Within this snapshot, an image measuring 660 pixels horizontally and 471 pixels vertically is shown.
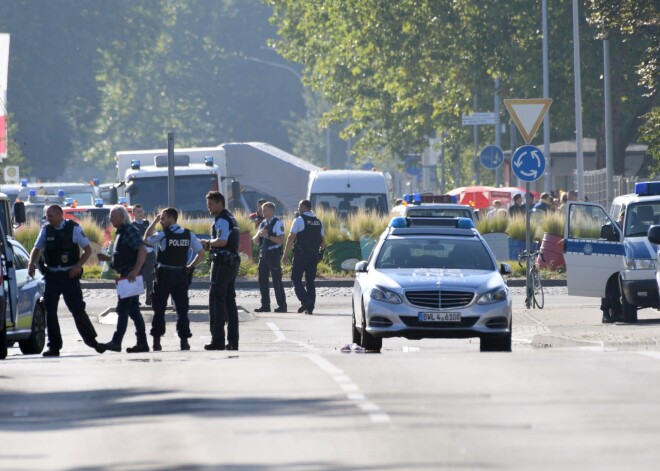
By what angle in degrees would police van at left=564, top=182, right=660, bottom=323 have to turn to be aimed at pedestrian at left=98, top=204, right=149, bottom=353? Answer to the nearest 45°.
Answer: approximately 90° to its right

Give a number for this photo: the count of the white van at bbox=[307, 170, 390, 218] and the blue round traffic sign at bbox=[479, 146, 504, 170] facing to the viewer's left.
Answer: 0

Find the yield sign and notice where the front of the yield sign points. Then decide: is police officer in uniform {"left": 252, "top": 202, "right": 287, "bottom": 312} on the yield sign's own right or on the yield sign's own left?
on the yield sign's own right

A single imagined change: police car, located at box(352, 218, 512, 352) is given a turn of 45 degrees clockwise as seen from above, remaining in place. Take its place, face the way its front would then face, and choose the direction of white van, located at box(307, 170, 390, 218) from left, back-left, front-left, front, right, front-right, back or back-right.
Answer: back-right

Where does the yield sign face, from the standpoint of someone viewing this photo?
facing the viewer

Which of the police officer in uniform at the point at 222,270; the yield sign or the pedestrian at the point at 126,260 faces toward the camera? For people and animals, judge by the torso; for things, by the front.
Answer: the yield sign

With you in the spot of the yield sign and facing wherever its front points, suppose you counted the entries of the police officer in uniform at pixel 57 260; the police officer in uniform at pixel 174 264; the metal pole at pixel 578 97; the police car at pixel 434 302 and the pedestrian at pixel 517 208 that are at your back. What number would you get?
2

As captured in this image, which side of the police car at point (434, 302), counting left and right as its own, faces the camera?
front

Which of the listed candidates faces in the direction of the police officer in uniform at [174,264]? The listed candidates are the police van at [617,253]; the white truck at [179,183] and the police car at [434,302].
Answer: the white truck

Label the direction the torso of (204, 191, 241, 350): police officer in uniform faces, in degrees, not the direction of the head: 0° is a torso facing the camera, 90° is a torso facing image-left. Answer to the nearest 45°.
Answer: approximately 90°

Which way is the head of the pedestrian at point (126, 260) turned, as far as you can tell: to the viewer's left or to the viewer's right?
to the viewer's left

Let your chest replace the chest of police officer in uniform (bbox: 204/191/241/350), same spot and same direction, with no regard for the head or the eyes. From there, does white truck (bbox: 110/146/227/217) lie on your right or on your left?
on your right

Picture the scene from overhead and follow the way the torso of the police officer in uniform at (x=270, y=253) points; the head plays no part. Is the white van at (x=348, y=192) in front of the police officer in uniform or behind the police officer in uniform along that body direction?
behind
